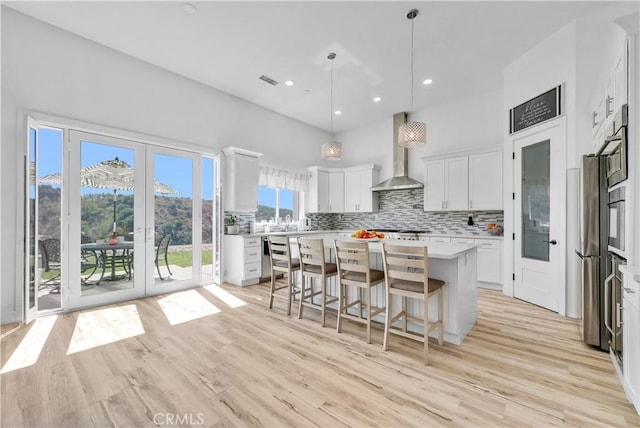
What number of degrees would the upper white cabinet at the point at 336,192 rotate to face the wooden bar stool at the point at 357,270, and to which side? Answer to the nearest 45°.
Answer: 0° — it already faces it

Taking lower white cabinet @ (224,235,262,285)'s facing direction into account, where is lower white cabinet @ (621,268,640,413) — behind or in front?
in front

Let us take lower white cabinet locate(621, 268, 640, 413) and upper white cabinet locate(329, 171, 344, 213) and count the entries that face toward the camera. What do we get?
1

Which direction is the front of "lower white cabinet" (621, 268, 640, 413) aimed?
to the viewer's left

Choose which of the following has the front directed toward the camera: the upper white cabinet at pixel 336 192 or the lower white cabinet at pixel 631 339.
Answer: the upper white cabinet

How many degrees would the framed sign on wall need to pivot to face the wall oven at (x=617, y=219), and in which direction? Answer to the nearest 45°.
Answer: approximately 45° to its left

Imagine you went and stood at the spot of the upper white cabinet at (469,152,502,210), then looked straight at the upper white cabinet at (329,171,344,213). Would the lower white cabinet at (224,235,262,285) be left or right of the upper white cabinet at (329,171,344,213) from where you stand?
left

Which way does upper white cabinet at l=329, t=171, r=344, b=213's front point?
toward the camera

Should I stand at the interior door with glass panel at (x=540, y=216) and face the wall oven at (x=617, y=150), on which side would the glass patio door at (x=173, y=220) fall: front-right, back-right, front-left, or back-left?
front-right

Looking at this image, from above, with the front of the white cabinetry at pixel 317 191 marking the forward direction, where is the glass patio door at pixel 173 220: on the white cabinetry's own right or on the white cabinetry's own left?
on the white cabinetry's own right

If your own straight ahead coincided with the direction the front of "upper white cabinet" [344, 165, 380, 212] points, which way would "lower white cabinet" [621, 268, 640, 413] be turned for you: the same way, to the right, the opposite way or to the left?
to the right

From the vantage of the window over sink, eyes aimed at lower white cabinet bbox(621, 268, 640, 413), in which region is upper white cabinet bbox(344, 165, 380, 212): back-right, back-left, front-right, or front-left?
front-left

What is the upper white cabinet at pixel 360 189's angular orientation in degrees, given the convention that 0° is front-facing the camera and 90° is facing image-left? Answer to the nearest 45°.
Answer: approximately 45°

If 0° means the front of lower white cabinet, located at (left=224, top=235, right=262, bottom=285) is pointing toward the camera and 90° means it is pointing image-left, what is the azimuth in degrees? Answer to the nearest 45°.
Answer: approximately 315°

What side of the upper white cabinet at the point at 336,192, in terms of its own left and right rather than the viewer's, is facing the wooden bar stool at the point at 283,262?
front

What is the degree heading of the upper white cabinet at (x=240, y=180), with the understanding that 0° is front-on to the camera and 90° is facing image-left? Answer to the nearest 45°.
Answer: approximately 315°
